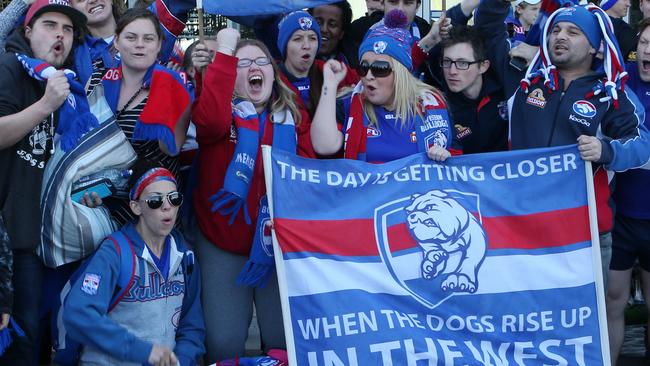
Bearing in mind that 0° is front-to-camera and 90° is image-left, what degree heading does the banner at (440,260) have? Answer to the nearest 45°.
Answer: approximately 0°

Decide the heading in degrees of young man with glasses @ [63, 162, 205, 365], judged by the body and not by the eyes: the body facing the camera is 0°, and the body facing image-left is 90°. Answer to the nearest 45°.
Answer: approximately 315°

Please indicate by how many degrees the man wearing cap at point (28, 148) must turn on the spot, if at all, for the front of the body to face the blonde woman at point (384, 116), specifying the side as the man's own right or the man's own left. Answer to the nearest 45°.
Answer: approximately 45° to the man's own left
